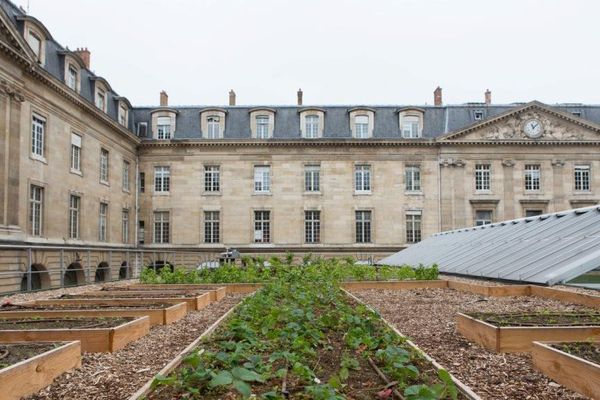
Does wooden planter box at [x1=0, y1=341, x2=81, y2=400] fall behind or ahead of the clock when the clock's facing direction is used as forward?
ahead

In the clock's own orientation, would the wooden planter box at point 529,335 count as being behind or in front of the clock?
in front

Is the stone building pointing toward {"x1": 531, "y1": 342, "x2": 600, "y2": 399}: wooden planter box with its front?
yes

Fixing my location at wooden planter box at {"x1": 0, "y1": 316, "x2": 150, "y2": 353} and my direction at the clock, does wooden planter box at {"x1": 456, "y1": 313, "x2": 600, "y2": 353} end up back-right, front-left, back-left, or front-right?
front-right

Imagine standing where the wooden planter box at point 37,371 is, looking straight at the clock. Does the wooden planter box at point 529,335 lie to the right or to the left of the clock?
right

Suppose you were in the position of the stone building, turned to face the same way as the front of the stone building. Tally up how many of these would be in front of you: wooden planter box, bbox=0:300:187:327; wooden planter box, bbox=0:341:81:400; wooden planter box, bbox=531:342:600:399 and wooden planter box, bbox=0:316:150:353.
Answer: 4

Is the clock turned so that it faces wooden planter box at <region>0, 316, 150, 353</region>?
yes

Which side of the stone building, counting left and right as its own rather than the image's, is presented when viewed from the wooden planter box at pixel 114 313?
front

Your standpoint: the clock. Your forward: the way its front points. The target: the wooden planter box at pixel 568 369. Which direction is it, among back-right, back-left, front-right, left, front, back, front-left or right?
front

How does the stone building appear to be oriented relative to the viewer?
toward the camera

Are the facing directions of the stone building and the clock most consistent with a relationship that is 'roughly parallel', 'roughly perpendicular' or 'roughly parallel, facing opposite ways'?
roughly parallel

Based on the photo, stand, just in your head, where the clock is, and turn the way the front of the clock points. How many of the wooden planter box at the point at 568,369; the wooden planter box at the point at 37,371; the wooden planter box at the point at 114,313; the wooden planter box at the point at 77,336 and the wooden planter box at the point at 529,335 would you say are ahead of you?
5

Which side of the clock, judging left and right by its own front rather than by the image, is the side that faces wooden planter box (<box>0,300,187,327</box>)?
front

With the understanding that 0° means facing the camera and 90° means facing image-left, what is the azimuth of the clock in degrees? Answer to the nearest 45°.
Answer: approximately 0°
